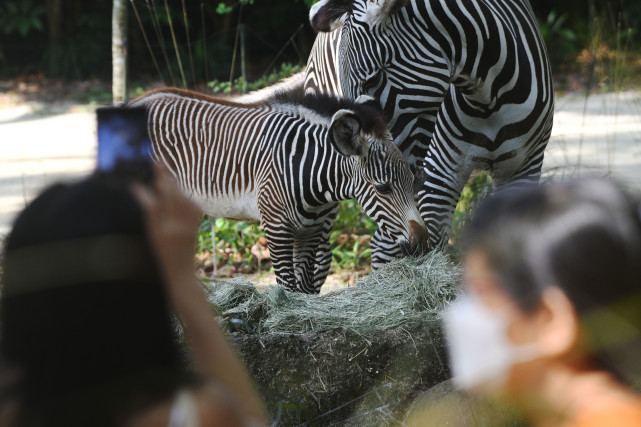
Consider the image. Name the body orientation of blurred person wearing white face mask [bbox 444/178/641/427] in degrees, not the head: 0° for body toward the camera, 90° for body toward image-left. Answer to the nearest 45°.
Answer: approximately 90°

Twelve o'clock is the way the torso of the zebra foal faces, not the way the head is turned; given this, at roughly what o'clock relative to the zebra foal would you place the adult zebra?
The adult zebra is roughly at 11 o'clock from the zebra foal.

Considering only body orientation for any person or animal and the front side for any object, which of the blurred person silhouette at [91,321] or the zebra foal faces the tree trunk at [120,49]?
the blurred person silhouette

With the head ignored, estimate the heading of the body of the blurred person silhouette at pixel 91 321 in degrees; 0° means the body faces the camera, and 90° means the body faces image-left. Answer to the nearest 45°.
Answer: approximately 180°

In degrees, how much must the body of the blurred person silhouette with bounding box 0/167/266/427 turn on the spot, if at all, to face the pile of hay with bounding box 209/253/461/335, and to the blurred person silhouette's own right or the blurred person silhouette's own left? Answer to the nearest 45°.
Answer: approximately 45° to the blurred person silhouette's own right

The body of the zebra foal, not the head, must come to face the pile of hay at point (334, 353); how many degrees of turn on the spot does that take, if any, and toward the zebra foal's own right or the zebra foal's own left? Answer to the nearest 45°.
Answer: approximately 45° to the zebra foal's own right

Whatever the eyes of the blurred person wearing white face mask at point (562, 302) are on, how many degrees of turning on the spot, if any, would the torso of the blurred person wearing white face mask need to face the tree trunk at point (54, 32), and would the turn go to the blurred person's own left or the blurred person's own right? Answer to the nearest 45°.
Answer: approximately 45° to the blurred person's own right

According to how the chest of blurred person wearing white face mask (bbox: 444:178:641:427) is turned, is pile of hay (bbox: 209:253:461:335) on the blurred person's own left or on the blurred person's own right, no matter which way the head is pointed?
on the blurred person's own right

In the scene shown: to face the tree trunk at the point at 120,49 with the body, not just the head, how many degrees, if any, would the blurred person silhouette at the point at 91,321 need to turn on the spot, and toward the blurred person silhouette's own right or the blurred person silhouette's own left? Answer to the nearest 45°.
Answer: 0° — they already face it

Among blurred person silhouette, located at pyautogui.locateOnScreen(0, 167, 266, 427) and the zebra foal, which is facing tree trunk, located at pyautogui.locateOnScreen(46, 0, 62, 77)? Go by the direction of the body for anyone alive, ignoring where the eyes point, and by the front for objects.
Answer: the blurred person silhouette

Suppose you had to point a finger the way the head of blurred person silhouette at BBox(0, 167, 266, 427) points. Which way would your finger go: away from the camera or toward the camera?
away from the camera

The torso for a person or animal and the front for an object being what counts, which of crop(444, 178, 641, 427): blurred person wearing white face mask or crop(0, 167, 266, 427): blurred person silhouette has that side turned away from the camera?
crop(0, 167, 266, 427): blurred person silhouette
